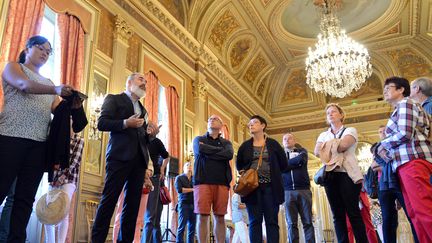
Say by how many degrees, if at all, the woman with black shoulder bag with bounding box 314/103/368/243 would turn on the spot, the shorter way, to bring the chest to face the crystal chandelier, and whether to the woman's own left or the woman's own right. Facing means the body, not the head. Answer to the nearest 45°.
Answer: approximately 135° to the woman's own right

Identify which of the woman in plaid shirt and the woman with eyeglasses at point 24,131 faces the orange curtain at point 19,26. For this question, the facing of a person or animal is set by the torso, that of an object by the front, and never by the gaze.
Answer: the woman in plaid shirt

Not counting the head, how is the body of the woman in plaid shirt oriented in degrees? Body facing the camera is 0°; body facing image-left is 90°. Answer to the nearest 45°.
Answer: approximately 90°

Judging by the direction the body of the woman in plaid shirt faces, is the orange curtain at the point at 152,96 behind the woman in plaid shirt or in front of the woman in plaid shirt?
in front

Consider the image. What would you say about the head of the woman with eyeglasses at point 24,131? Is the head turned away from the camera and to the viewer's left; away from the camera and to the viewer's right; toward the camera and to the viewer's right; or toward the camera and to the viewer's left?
toward the camera and to the viewer's right

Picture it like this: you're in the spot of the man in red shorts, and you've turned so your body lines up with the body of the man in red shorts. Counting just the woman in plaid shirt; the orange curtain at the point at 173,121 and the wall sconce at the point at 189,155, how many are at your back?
2

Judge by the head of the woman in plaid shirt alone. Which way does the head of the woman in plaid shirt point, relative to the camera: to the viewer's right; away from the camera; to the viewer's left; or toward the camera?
to the viewer's left

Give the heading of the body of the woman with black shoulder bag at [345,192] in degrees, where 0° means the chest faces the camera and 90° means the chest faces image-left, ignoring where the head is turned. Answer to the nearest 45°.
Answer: approximately 45°

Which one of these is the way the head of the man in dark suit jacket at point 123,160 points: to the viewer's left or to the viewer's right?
to the viewer's right

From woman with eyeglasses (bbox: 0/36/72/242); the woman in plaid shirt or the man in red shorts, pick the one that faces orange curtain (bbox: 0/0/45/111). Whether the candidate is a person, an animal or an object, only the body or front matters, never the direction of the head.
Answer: the woman in plaid shirt

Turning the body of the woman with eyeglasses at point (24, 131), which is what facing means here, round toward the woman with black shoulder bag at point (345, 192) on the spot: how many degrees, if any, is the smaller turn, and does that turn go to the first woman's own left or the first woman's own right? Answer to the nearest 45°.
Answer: approximately 45° to the first woman's own left

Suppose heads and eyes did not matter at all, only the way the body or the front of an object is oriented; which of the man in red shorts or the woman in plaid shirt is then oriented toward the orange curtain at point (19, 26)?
the woman in plaid shirt

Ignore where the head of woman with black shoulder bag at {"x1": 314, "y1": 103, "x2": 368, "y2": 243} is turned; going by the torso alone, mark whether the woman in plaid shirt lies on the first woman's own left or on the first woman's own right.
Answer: on the first woman's own left

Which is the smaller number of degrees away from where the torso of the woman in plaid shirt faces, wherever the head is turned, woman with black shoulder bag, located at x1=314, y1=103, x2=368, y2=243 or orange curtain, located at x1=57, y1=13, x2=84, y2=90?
the orange curtain

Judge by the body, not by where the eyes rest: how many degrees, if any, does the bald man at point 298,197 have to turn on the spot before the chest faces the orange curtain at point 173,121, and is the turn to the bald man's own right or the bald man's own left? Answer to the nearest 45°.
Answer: approximately 90° to the bald man's own right

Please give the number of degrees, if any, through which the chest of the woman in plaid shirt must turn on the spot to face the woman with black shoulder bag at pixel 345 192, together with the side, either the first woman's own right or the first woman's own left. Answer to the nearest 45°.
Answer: approximately 45° to the first woman's own right
